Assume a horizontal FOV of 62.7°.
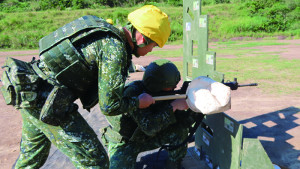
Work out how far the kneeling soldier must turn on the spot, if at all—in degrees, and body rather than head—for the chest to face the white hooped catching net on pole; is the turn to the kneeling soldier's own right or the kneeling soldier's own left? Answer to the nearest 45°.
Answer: approximately 45° to the kneeling soldier's own right

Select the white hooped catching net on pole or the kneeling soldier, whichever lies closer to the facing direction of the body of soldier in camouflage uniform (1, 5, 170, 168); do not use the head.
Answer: the white hooped catching net on pole

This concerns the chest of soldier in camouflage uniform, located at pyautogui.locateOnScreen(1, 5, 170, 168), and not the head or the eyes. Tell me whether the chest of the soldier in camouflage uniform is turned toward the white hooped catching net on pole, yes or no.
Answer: yes

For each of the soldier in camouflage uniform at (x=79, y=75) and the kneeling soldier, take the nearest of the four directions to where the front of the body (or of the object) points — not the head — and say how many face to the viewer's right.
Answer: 2

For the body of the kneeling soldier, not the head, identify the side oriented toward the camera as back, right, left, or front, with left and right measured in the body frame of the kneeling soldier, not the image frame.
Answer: right

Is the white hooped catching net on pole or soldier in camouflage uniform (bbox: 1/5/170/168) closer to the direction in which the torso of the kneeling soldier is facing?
the white hooped catching net on pole

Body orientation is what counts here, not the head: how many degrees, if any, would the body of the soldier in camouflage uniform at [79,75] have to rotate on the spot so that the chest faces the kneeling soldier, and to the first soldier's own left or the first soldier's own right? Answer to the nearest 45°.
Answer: approximately 45° to the first soldier's own left

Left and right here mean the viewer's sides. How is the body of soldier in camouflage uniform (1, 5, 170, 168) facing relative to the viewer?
facing to the right of the viewer
